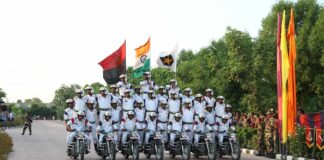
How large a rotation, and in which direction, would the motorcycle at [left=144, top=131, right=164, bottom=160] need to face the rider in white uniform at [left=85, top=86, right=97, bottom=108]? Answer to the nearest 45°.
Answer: approximately 135° to its right

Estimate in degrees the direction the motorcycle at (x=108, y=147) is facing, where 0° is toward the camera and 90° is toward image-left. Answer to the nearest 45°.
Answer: approximately 315°

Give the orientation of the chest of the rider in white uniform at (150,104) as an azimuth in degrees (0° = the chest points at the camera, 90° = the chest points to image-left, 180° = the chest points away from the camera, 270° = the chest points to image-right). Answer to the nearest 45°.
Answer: approximately 0°

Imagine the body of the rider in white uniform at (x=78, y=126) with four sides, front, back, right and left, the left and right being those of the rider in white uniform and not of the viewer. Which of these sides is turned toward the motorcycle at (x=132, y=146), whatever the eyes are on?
left

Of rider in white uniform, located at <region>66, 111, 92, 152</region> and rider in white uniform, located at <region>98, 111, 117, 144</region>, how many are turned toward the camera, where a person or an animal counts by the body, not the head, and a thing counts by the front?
2

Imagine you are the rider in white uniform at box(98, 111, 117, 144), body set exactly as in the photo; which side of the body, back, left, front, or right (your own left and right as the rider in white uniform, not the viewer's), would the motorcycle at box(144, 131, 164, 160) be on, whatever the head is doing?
left

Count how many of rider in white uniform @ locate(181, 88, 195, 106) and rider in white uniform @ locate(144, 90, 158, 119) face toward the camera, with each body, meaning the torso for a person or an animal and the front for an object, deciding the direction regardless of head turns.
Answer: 2

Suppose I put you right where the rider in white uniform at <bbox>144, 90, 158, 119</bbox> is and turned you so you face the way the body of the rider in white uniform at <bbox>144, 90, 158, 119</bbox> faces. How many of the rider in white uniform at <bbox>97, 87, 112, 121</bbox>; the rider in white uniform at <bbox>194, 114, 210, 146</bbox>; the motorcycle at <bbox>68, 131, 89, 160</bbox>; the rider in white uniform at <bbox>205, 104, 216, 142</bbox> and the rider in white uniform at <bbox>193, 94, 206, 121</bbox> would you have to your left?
3
